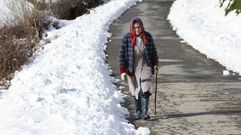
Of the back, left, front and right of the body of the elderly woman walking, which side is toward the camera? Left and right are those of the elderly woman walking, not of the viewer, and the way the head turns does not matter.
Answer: front
